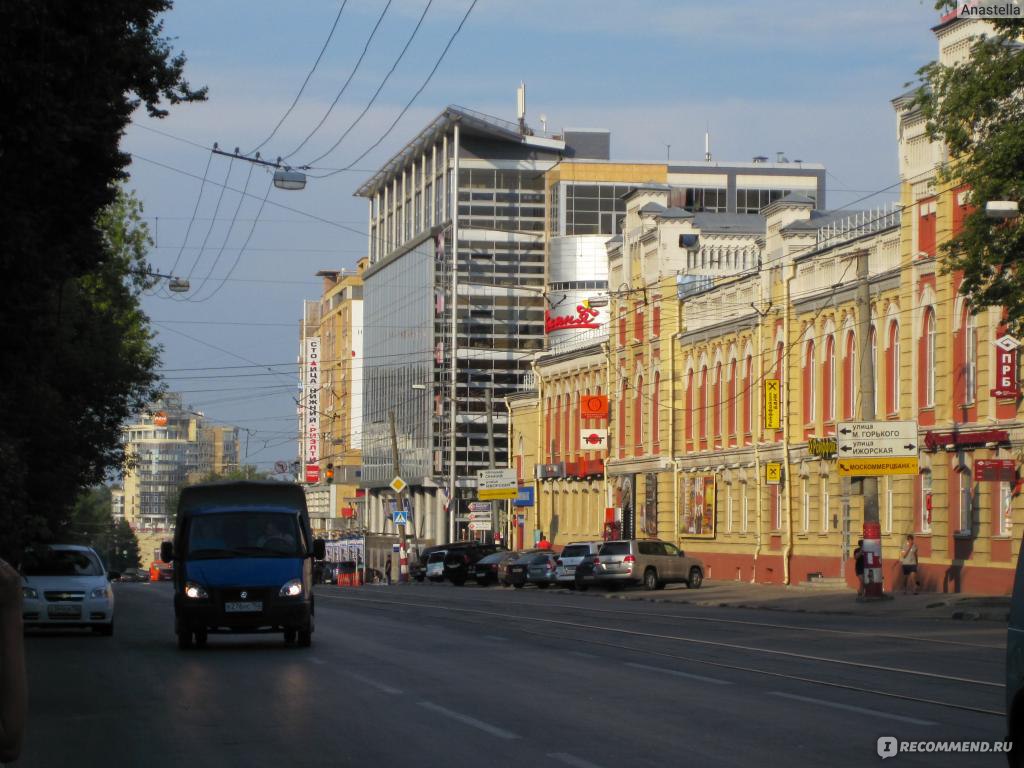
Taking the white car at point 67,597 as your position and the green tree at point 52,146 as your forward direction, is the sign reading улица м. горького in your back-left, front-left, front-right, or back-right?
back-left

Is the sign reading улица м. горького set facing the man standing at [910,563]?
no

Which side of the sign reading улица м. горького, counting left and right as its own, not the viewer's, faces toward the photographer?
front

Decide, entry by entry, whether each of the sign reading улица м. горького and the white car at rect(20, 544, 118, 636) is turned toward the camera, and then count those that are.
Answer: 2

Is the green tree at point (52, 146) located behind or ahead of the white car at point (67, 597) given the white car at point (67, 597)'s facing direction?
ahead

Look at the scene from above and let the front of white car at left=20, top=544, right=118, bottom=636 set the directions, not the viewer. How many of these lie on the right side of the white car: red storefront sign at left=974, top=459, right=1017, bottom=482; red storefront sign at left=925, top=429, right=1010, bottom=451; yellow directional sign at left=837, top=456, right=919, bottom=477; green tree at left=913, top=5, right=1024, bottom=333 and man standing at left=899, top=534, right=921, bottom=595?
0

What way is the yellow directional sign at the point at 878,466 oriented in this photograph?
toward the camera

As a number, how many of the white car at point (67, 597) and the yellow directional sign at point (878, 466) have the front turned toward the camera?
2

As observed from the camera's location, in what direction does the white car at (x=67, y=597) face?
facing the viewer

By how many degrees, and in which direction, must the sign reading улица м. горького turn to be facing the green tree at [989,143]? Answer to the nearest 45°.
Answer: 0° — it already faces it

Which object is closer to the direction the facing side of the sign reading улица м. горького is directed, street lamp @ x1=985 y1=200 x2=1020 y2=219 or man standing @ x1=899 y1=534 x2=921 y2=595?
the street lamp

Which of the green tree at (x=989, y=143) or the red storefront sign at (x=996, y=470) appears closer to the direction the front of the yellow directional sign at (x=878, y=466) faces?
the green tree

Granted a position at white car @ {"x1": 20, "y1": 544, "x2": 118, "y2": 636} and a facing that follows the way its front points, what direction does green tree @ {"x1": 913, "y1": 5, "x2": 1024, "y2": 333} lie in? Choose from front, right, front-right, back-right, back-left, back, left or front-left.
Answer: left

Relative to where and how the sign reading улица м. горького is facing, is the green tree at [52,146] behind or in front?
in front
